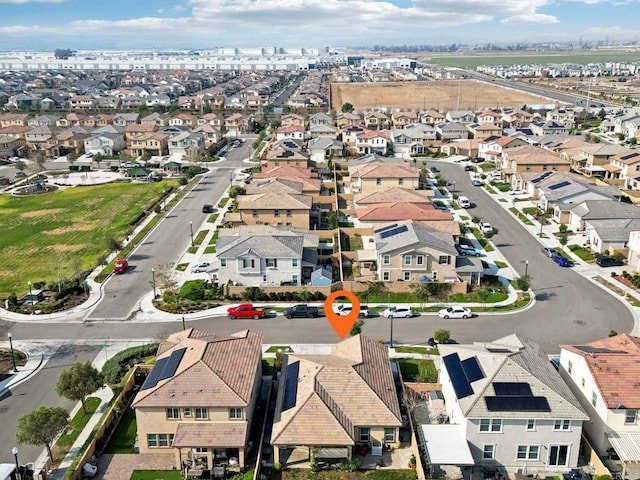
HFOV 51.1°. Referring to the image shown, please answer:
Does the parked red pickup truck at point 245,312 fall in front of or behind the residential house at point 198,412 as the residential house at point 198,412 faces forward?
in front

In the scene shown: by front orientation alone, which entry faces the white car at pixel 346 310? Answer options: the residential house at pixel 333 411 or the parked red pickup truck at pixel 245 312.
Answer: the residential house

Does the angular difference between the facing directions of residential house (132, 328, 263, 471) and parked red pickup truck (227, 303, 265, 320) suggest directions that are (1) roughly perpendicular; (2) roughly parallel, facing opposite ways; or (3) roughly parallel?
roughly perpendicular

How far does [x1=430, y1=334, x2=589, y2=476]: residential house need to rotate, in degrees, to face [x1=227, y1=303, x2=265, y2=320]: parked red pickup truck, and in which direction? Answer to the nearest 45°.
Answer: approximately 45° to its left

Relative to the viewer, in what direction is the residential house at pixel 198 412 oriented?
away from the camera

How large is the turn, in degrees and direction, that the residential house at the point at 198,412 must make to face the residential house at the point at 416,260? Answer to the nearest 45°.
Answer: approximately 45° to its right

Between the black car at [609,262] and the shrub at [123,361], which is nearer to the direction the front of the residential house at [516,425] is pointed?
the black car

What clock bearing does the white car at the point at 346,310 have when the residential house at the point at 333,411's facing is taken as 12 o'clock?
The white car is roughly at 12 o'clock from the residential house.

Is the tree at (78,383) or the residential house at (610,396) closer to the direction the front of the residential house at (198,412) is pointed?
the tree

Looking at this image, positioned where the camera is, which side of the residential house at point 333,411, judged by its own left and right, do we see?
back

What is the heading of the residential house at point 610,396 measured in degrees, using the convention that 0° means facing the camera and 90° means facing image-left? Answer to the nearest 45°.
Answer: approximately 180°

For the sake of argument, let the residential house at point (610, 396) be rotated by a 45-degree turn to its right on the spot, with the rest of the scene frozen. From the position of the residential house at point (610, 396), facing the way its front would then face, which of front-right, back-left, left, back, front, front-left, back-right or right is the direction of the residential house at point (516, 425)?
back

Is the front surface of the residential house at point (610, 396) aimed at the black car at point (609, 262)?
yes

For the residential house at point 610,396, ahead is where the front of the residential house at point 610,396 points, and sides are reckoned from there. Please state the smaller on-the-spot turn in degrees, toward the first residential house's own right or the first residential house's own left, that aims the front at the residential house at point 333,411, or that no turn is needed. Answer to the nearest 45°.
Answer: approximately 135° to the first residential house's own left

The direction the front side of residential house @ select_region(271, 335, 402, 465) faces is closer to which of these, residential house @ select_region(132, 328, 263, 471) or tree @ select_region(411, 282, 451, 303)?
the tree
